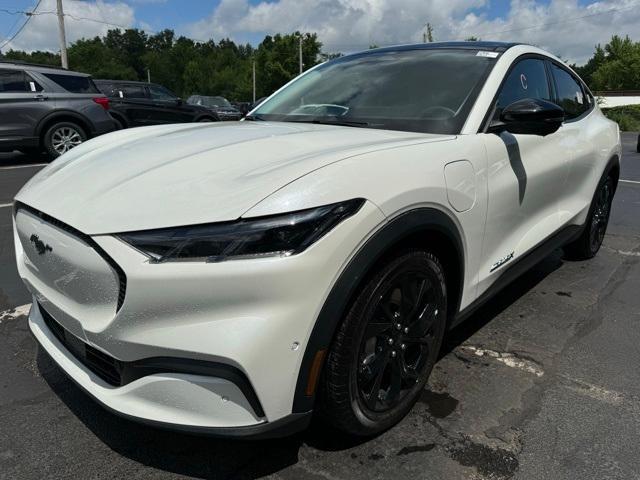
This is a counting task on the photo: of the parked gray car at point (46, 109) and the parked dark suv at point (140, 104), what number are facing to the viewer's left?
1

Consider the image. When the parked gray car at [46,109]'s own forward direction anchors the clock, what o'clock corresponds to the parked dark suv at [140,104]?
The parked dark suv is roughly at 4 o'clock from the parked gray car.

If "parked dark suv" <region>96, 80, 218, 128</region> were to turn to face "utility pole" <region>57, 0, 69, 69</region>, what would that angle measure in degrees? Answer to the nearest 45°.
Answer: approximately 90° to its left

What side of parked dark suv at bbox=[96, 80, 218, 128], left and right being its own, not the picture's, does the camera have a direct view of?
right

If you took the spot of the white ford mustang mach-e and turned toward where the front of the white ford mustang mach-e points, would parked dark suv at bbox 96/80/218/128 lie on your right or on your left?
on your right

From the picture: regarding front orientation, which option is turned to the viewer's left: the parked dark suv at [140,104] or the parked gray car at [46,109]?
the parked gray car

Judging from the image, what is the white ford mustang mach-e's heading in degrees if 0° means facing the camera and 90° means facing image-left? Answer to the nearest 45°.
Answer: approximately 45°

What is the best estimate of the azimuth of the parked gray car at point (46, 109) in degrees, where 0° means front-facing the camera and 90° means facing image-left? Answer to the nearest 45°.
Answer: approximately 90°
